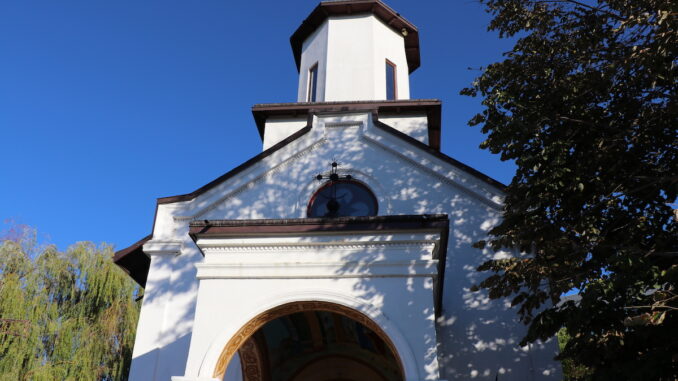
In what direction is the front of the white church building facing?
toward the camera

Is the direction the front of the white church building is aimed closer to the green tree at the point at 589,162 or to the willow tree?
the green tree

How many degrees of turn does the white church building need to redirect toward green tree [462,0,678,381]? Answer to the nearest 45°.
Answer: approximately 45° to its left

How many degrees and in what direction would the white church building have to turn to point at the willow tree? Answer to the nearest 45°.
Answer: approximately 135° to its right
